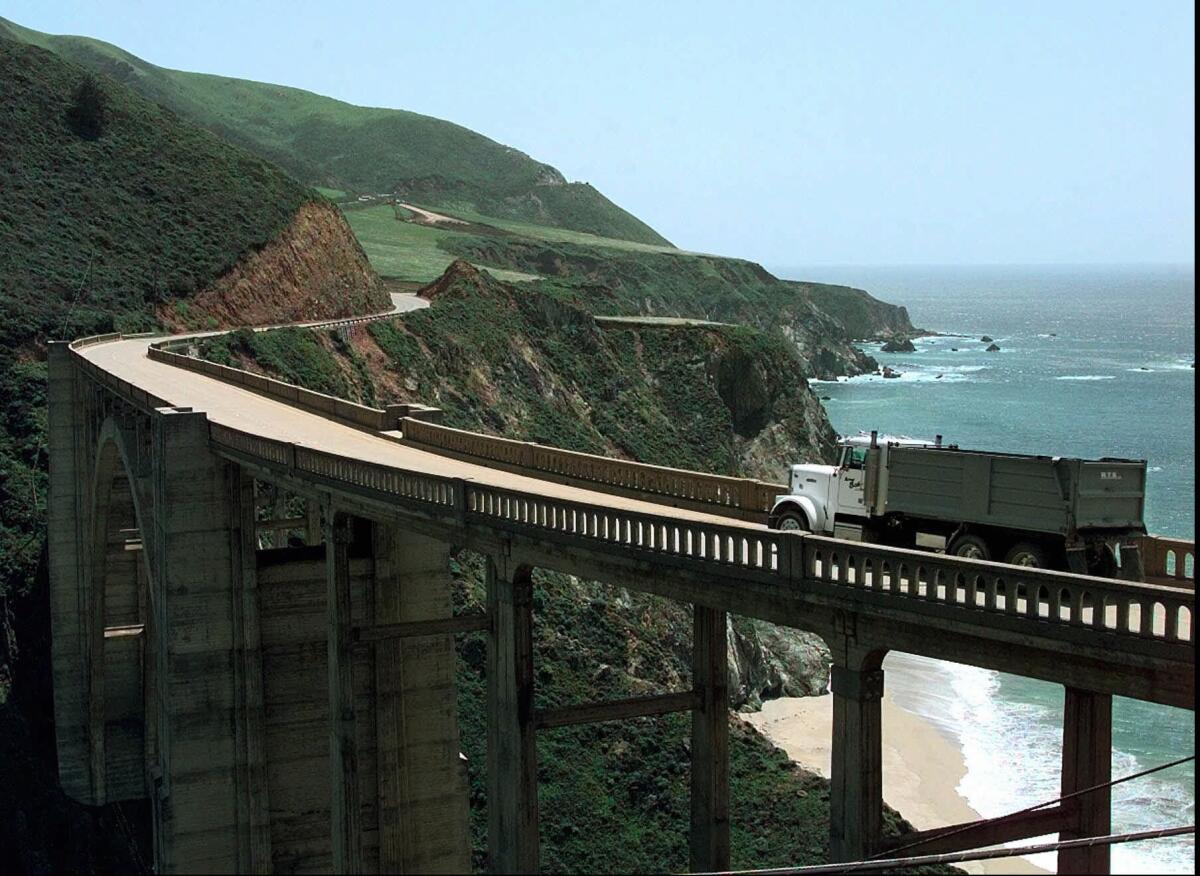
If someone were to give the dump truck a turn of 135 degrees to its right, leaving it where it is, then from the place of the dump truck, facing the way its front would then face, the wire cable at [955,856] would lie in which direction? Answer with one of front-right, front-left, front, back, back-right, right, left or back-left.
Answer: right

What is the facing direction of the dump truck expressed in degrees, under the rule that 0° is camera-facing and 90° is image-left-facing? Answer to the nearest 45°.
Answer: approximately 135°
